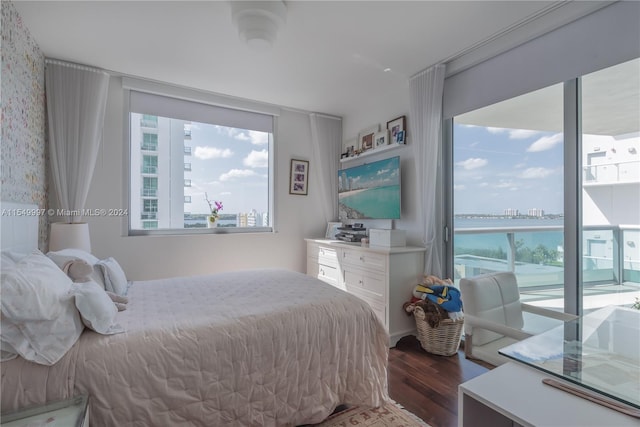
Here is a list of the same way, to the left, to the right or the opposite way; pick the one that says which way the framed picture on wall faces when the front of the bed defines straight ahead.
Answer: to the right

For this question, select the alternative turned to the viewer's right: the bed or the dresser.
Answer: the bed

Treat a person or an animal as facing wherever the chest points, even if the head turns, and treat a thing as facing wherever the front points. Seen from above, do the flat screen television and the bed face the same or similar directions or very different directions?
very different directions

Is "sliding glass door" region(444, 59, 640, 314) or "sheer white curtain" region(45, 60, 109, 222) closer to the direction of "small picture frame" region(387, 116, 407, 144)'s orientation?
the sheer white curtain

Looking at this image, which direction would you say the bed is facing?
to the viewer's right

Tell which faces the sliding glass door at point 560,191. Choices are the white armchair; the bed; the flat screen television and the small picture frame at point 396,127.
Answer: the bed

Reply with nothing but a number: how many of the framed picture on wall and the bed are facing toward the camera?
1

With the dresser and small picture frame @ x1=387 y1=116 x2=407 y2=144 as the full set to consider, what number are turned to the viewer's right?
0

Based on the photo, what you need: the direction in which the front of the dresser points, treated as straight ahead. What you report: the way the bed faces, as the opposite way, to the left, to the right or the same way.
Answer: the opposite way

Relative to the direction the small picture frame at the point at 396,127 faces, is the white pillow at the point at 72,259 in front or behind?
in front

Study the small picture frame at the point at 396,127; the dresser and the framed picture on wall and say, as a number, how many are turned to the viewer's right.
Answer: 0

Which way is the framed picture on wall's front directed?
toward the camera

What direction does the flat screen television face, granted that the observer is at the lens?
facing the viewer and to the left of the viewer

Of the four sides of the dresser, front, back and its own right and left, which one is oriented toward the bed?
front

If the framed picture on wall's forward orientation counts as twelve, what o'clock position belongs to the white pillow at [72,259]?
The white pillow is roughly at 1 o'clock from the framed picture on wall.
